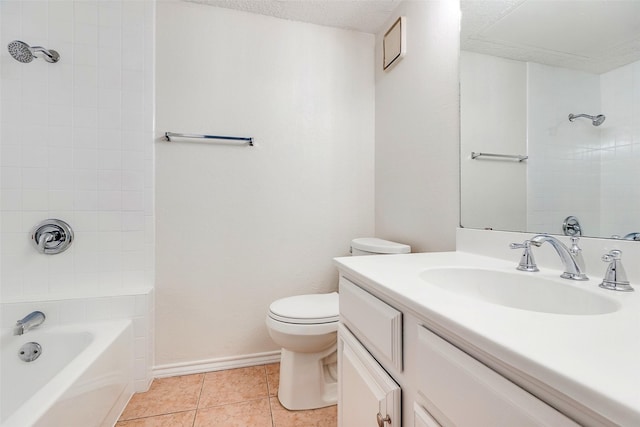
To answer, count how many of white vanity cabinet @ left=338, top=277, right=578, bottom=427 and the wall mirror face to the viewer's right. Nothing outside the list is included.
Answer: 0

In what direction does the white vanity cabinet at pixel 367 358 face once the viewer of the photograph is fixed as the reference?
facing the viewer and to the left of the viewer

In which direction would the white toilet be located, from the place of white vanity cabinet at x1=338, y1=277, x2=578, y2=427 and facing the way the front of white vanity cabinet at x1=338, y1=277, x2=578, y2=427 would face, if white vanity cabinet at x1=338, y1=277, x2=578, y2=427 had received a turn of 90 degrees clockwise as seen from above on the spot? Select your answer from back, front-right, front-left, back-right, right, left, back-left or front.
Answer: front

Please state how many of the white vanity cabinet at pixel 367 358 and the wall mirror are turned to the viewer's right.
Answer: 0

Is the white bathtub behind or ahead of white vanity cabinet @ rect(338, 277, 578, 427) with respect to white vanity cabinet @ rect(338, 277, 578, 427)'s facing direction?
ahead

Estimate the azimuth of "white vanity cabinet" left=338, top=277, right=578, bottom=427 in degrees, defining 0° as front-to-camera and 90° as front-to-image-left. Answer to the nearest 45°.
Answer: approximately 45°

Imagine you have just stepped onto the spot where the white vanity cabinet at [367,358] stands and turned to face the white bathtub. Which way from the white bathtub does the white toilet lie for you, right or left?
right

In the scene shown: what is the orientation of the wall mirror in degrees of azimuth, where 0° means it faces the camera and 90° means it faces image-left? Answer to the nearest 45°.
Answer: approximately 45°

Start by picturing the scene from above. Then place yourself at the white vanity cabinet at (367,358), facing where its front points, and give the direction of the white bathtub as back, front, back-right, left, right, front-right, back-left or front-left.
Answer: front-right

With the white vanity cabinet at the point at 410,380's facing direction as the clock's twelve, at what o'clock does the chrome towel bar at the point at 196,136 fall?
The chrome towel bar is roughly at 2 o'clock from the white vanity cabinet.
